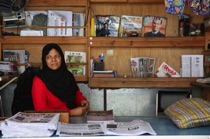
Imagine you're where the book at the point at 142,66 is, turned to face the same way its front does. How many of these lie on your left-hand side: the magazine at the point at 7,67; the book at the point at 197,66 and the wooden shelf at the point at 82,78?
1

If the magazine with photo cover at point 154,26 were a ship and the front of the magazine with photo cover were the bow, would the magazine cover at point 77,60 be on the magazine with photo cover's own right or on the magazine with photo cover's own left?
on the magazine with photo cover's own right

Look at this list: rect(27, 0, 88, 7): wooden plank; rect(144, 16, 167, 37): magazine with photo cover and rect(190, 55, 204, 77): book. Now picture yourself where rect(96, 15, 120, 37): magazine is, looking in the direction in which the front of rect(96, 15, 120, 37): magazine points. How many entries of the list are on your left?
2

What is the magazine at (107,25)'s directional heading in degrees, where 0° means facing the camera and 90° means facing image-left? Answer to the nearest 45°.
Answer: approximately 0°

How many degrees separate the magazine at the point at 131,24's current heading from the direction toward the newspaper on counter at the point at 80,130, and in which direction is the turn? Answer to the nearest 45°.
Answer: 0° — it already faces it

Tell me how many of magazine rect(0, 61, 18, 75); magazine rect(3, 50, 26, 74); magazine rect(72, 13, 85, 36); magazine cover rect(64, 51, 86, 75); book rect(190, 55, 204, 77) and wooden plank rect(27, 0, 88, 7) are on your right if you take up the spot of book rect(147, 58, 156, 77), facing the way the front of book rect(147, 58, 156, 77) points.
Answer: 5

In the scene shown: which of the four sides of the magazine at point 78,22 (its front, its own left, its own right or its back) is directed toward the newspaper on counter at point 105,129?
front

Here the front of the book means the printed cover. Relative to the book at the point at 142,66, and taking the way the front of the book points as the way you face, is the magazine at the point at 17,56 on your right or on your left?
on your right

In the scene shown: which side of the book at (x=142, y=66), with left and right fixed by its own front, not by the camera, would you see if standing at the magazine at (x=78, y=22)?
right

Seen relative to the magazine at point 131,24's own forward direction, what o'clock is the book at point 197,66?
The book is roughly at 9 o'clock from the magazine.

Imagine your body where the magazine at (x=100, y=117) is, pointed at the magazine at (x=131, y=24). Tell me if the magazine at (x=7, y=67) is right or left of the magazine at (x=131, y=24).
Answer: left
